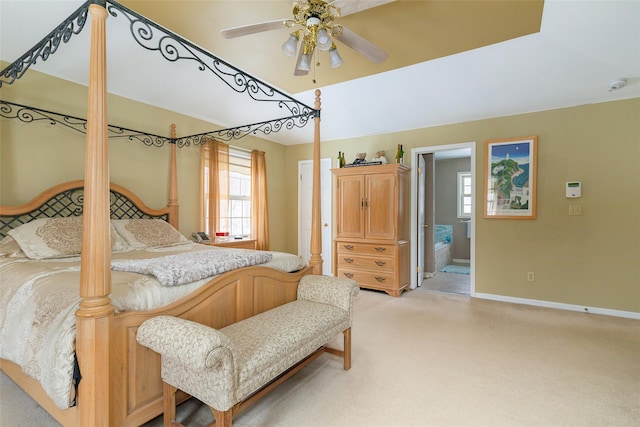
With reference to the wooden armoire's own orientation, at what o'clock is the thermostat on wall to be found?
The thermostat on wall is roughly at 8 o'clock from the wooden armoire.

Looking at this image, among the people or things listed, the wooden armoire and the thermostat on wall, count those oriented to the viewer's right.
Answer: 0

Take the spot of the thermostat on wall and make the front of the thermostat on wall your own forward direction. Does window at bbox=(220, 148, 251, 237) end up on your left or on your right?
on your right

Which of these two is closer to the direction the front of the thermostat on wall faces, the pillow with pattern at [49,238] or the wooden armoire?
the pillow with pattern

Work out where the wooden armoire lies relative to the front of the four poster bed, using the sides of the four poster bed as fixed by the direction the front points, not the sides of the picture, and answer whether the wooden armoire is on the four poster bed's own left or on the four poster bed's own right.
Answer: on the four poster bed's own left

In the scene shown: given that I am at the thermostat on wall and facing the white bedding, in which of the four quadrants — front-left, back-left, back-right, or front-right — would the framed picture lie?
front-right

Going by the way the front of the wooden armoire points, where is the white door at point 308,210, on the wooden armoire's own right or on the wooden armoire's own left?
on the wooden armoire's own right

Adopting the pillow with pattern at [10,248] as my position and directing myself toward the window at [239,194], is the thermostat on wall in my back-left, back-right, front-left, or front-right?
front-right

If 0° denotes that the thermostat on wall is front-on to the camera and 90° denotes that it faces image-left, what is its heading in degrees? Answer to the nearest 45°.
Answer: approximately 0°

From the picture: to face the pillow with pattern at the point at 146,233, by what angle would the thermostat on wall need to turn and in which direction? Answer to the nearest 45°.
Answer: approximately 45° to its right

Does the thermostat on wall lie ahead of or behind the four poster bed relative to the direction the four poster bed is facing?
ahead

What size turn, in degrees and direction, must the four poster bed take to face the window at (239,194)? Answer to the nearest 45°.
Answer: approximately 90° to its left

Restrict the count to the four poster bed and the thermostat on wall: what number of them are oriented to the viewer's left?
0

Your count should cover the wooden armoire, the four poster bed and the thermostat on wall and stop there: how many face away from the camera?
0

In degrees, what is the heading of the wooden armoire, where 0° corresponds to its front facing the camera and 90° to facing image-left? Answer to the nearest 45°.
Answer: approximately 45°
